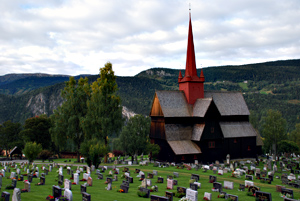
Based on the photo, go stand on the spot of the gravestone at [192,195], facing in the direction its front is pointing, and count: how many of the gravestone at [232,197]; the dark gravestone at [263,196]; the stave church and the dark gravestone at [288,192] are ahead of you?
0

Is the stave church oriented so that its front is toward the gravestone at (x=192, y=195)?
no

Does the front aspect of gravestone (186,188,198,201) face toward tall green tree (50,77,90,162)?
no

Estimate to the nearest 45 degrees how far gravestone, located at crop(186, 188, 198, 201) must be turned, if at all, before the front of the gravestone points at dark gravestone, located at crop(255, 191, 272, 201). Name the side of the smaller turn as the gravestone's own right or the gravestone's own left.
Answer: approximately 135° to the gravestone's own left

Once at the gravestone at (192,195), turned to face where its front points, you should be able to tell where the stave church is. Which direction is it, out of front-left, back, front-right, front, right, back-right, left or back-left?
back-right

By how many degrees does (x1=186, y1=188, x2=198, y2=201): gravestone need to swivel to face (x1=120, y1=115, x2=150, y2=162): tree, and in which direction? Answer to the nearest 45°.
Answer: approximately 135° to its right

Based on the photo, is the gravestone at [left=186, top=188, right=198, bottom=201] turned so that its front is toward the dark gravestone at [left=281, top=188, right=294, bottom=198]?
no

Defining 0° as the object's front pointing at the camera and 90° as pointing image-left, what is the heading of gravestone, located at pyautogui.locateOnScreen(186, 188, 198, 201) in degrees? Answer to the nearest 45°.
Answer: approximately 45°
